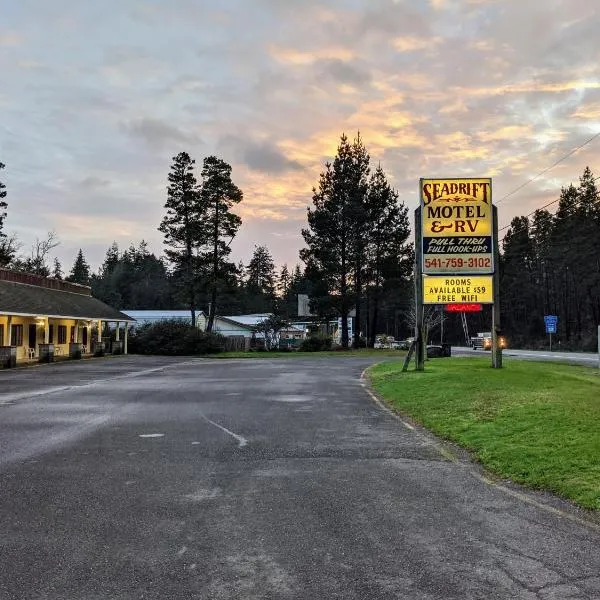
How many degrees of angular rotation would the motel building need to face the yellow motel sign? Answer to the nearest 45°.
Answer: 0° — it already faces it

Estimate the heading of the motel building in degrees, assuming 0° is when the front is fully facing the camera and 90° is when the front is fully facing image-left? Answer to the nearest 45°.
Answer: approximately 315°

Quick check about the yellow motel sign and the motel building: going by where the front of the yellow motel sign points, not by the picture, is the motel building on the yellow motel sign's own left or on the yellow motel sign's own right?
on the yellow motel sign's own right

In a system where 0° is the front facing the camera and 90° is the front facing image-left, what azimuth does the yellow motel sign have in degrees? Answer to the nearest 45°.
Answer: approximately 0°

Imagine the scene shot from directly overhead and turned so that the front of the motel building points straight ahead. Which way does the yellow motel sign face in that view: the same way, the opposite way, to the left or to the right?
to the right
